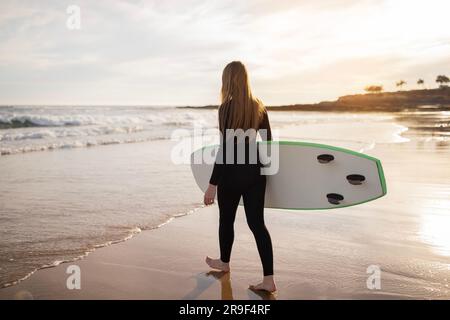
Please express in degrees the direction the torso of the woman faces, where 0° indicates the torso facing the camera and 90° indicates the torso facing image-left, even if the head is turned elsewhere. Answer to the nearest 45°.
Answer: approximately 135°
